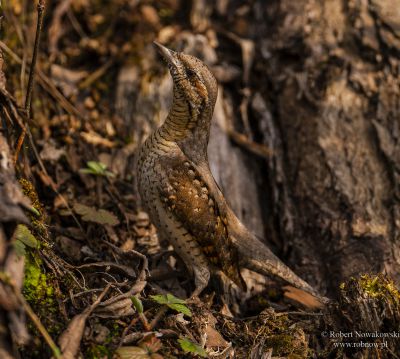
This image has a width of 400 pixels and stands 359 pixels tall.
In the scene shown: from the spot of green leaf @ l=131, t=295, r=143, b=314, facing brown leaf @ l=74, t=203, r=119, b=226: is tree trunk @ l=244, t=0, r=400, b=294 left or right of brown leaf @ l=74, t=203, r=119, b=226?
right

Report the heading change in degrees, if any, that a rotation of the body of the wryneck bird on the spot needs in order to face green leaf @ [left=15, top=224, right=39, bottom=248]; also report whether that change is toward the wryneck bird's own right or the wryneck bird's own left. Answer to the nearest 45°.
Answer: approximately 45° to the wryneck bird's own left

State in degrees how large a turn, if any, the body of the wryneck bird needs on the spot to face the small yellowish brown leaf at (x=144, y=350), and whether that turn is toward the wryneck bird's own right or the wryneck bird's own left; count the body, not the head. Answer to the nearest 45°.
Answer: approximately 90° to the wryneck bird's own left

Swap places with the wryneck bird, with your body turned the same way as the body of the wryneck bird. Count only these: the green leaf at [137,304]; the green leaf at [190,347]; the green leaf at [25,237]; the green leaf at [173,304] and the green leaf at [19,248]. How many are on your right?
0

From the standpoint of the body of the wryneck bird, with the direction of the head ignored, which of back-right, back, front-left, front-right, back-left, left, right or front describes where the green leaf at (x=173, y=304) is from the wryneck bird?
left

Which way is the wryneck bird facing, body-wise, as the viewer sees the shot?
to the viewer's left

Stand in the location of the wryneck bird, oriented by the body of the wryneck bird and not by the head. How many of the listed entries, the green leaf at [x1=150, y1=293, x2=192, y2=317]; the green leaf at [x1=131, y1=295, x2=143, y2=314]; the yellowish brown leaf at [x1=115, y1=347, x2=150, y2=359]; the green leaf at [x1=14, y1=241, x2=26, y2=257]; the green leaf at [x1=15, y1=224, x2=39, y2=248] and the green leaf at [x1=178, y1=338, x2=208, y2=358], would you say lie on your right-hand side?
0

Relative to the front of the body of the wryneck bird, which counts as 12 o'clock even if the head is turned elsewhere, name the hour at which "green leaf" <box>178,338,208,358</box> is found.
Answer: The green leaf is roughly at 9 o'clock from the wryneck bird.

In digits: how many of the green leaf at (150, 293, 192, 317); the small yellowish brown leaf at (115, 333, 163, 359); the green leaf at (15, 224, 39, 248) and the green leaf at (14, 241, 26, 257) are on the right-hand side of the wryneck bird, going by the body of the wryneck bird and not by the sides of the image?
0

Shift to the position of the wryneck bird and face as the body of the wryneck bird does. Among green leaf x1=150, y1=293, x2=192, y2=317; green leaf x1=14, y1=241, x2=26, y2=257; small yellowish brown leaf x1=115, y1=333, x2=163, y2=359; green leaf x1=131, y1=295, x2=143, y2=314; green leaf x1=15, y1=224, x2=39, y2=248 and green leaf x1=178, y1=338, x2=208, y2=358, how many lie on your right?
0

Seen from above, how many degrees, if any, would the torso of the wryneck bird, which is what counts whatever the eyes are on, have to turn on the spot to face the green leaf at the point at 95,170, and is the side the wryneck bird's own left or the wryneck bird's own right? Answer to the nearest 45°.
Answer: approximately 45° to the wryneck bird's own right

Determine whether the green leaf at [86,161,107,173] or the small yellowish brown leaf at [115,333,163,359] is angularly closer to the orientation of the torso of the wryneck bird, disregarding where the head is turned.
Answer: the green leaf

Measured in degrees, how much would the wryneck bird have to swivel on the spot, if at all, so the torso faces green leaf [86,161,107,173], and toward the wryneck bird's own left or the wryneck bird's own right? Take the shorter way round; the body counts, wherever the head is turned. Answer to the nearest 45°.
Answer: approximately 45° to the wryneck bird's own right

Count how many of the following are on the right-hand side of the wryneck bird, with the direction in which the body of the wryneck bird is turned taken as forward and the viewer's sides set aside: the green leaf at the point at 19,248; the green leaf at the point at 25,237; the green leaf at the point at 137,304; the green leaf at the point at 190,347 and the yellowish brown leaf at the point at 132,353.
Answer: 0

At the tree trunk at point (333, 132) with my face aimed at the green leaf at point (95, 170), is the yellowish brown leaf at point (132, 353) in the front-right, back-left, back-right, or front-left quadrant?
front-left
